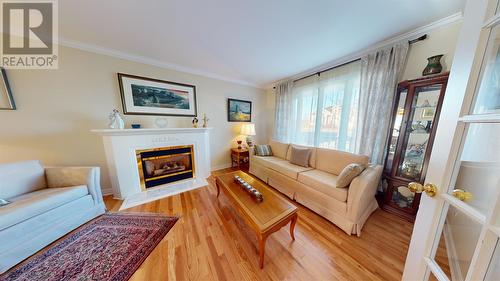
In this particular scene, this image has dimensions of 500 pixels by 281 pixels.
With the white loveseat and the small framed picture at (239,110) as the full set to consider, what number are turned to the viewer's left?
0

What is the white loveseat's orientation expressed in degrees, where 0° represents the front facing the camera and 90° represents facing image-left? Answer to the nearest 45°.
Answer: approximately 315°

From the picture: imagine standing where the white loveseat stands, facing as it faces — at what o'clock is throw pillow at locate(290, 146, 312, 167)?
The throw pillow is roughly at 12 o'clock from the white loveseat.

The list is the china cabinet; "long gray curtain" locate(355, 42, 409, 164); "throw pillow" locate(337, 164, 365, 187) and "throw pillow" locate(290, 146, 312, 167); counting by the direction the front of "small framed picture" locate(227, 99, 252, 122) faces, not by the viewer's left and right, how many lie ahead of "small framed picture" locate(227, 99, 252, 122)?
4

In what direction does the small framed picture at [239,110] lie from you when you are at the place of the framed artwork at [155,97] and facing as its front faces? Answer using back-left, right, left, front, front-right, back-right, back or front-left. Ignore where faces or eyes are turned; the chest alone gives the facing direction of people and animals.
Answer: front-left

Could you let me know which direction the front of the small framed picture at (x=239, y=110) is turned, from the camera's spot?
facing the viewer and to the right of the viewer

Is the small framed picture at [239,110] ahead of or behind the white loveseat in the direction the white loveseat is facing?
ahead

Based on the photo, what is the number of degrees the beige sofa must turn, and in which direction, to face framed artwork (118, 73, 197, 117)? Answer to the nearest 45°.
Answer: approximately 45° to its right

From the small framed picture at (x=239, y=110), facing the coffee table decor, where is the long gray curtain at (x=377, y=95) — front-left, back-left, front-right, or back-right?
front-left

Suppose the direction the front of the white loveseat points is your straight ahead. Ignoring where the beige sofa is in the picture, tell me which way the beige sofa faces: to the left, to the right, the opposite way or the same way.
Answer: the opposite way

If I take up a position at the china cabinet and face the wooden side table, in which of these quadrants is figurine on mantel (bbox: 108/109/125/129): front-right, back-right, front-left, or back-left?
front-left
